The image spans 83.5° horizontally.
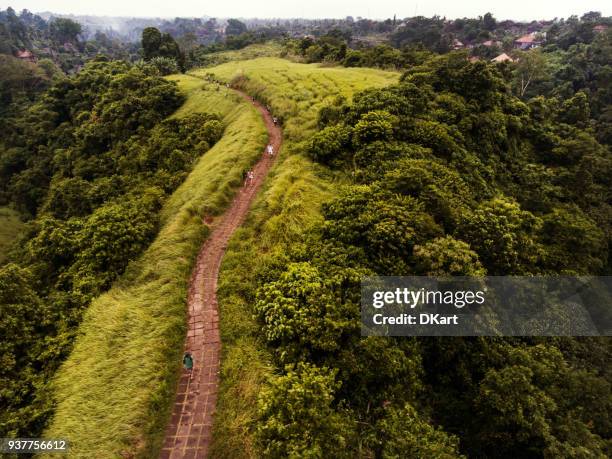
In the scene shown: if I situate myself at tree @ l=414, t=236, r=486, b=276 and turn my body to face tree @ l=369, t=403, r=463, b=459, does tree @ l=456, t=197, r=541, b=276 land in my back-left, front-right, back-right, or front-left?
back-left

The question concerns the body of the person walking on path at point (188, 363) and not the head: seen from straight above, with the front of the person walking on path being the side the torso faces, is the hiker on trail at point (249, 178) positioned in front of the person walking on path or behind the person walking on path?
in front

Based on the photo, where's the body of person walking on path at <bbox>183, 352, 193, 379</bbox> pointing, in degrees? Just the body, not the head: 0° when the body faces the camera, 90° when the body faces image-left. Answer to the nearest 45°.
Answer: approximately 180°

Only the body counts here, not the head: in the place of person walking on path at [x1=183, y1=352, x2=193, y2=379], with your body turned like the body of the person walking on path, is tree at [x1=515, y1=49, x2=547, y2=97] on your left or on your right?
on your right

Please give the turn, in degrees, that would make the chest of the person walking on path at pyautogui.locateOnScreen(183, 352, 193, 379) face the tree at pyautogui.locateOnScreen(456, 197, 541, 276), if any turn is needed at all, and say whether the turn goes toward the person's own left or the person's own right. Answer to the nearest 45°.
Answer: approximately 90° to the person's own right
